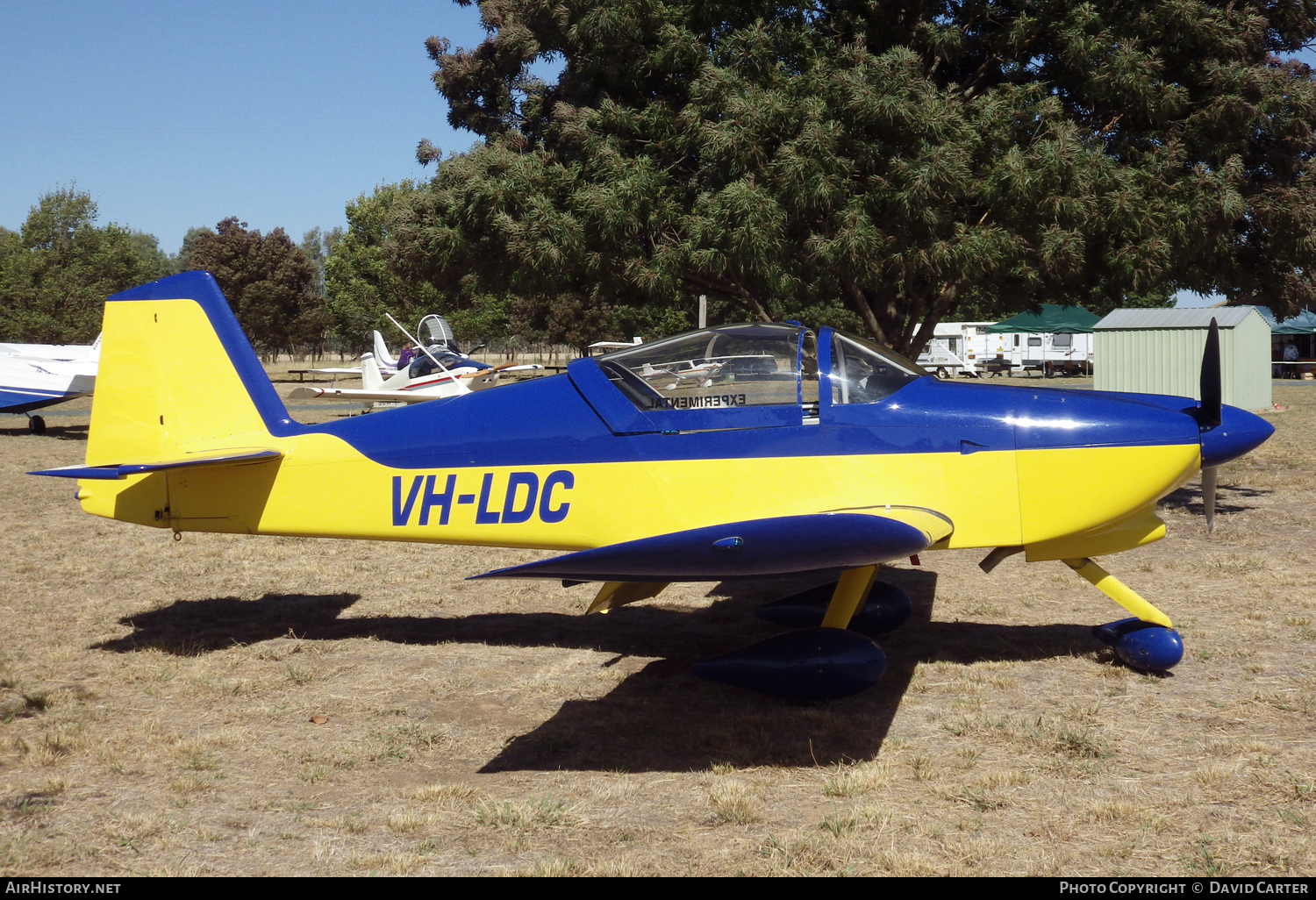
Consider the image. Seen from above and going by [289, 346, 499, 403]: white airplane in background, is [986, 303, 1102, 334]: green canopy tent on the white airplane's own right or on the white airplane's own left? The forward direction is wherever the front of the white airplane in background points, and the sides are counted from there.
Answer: on the white airplane's own left

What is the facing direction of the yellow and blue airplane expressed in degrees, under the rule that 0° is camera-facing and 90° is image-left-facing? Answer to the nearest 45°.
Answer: approximately 270°

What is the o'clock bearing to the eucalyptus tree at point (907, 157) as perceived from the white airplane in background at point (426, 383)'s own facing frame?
The eucalyptus tree is roughly at 10 o'clock from the white airplane in background.

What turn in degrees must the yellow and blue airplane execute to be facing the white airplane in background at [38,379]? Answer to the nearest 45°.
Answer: approximately 135° to its left

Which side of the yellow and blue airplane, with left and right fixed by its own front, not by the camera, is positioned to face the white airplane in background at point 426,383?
left

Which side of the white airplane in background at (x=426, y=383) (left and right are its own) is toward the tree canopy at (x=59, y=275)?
back

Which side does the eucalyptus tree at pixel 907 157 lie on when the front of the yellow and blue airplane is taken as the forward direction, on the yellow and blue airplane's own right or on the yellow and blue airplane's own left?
on the yellow and blue airplane's own left

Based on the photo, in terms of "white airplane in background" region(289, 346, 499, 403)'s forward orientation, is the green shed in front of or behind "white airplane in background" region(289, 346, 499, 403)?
in front

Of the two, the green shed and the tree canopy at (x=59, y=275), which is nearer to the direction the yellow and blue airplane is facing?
the green shed

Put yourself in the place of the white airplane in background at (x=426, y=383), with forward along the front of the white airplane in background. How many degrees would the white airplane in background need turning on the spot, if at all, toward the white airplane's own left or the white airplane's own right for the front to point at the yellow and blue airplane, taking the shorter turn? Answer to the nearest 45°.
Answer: approximately 45° to the white airplane's own right

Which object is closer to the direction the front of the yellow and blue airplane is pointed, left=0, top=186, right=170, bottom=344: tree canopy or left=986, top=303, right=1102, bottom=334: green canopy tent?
the green canopy tent

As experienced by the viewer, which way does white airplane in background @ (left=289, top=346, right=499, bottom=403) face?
facing the viewer and to the right of the viewer

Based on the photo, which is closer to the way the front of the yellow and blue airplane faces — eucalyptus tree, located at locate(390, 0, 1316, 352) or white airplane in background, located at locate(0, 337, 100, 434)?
the eucalyptus tree

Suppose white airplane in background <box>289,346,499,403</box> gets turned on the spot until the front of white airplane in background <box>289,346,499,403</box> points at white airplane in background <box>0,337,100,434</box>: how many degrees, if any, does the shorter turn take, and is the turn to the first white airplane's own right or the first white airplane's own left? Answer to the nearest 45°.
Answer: approximately 135° to the first white airplane's own right
